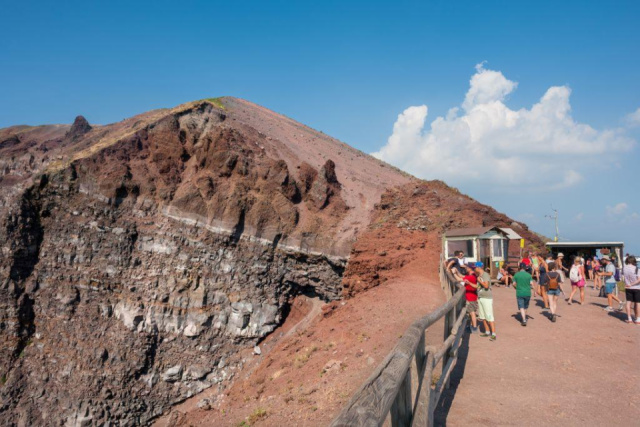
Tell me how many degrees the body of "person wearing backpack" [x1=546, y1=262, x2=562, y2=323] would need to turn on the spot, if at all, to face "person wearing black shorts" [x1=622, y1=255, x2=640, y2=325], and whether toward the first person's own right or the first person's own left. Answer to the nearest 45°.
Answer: approximately 90° to the first person's own right

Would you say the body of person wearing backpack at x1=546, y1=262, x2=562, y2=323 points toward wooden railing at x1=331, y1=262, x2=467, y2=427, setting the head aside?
no

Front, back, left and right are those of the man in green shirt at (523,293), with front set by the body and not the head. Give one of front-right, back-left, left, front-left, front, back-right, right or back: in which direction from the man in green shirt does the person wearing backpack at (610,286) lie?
front-right

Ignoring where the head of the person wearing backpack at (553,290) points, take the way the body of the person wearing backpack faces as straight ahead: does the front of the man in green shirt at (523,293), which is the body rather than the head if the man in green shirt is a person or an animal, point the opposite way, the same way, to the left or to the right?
the same way

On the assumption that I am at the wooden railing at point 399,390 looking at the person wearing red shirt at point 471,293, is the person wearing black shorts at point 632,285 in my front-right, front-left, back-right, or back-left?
front-right

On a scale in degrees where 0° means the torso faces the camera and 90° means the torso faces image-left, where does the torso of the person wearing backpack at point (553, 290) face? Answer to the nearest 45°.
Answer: approximately 180°

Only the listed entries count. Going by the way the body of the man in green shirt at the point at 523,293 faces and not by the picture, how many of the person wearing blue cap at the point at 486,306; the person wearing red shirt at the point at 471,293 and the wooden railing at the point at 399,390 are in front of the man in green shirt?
0

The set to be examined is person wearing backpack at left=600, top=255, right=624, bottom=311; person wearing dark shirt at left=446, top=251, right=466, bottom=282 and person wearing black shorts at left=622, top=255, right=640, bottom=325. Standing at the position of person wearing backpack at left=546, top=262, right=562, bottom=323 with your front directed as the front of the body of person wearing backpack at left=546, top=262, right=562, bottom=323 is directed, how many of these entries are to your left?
1

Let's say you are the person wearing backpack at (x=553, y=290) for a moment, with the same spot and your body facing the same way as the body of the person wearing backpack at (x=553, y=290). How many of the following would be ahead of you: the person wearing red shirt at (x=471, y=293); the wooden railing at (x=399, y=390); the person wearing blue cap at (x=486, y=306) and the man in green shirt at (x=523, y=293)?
0

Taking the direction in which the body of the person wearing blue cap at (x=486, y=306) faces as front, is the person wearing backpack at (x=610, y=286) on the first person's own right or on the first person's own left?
on the first person's own right

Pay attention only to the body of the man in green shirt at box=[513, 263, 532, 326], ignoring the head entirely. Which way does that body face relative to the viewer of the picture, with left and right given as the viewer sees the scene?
facing away from the viewer

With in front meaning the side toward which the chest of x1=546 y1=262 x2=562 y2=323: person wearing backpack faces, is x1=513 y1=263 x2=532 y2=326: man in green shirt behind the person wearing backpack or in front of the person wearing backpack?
behind
